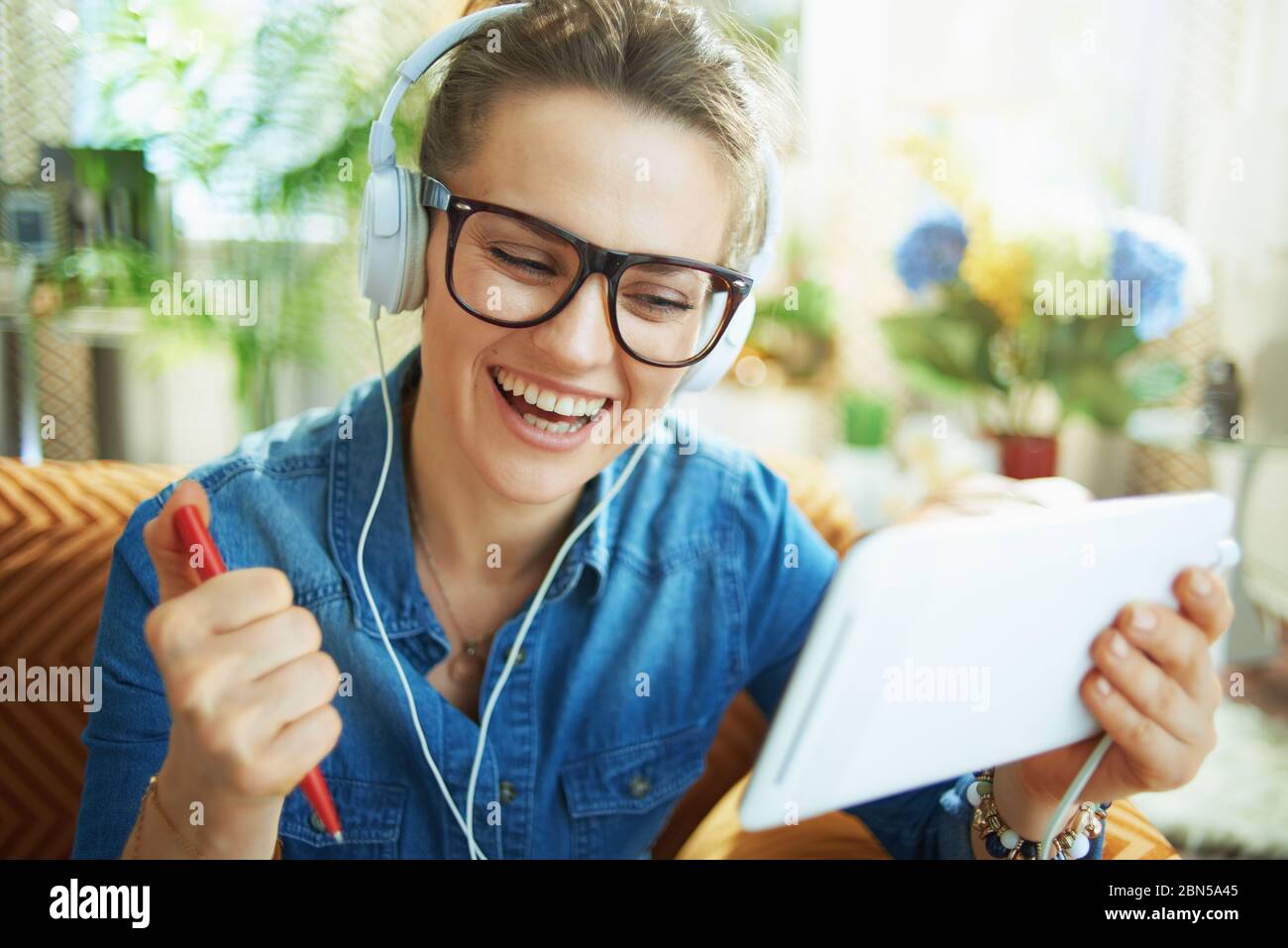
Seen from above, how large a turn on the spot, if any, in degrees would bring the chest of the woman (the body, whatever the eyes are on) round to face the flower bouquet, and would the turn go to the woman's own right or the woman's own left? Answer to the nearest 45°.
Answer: approximately 135° to the woman's own left

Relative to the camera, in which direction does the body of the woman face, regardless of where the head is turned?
toward the camera

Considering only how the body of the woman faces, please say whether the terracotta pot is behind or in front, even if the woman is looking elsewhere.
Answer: behind
